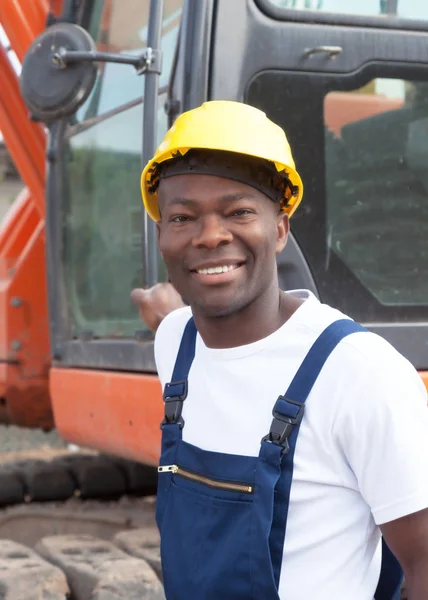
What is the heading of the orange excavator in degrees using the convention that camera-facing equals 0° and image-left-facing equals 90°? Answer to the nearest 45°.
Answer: approximately 45°

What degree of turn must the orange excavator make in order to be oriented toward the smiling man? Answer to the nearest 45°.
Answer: approximately 45° to its left

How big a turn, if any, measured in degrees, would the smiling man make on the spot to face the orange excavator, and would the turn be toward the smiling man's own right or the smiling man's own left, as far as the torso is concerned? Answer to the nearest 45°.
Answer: approximately 135° to the smiling man's own right

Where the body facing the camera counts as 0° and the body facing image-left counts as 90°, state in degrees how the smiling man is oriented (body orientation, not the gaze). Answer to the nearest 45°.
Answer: approximately 45°
